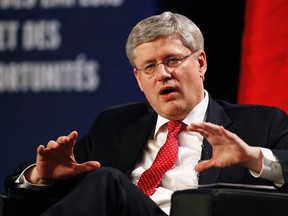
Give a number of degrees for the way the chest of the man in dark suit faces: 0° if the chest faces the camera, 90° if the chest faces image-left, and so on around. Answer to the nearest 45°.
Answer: approximately 45°
